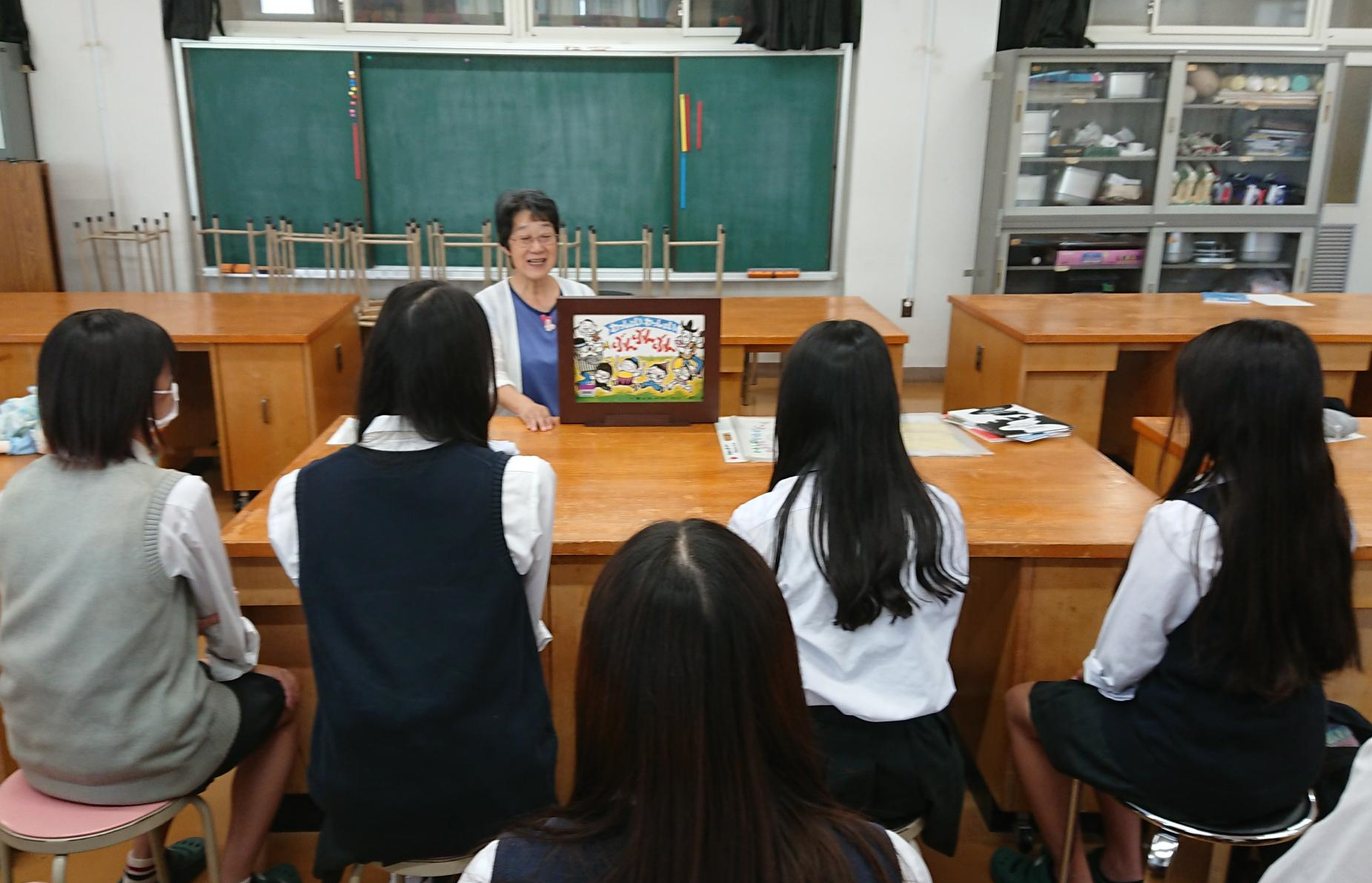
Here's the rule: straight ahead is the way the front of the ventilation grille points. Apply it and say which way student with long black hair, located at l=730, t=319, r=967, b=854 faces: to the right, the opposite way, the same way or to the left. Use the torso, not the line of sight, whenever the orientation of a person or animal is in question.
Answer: the opposite way

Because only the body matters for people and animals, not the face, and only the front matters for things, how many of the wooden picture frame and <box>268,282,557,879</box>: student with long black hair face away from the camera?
1

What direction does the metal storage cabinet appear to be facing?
toward the camera

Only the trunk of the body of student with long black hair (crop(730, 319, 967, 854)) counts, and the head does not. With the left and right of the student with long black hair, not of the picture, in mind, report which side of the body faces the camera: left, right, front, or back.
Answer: back

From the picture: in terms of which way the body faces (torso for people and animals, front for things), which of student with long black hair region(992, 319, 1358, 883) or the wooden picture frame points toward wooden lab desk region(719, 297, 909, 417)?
the student with long black hair

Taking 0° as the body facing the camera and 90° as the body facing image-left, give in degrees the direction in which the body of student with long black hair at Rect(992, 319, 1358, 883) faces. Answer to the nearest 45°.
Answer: approximately 135°

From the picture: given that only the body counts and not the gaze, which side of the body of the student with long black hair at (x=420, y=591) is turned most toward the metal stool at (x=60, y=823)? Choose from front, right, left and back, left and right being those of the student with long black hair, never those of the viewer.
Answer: left

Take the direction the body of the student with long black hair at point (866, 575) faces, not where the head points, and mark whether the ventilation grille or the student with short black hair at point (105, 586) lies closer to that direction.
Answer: the ventilation grille

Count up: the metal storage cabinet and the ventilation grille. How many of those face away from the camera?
0

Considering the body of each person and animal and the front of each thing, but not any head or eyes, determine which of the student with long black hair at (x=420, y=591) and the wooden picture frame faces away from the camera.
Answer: the student with long black hair

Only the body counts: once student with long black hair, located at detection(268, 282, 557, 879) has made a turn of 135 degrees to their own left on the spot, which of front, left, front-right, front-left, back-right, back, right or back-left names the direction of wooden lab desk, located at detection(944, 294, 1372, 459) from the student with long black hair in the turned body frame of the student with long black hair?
back

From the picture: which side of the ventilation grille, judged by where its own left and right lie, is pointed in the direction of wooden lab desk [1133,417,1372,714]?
front

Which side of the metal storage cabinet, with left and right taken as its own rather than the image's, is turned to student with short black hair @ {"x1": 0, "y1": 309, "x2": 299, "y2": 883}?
front

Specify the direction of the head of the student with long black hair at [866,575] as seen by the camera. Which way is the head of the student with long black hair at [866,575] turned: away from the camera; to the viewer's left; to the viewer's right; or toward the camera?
away from the camera

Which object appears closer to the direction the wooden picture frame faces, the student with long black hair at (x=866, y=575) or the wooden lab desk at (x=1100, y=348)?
the student with long black hair

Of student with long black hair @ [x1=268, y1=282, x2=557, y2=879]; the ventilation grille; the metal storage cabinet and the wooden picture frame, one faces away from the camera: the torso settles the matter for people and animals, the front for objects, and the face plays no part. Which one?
the student with long black hair

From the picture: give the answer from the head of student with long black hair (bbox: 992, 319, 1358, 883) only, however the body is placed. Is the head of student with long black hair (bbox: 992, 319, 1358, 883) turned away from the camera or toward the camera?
away from the camera

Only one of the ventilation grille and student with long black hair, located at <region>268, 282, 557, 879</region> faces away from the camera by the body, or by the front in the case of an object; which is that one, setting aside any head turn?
the student with long black hair

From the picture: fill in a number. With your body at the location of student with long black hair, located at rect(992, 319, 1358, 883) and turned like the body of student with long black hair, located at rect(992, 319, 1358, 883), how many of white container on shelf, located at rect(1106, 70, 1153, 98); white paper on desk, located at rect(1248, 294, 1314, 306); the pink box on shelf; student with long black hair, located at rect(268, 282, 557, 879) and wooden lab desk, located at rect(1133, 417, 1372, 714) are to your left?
1

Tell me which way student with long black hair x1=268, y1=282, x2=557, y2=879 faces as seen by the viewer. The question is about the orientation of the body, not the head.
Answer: away from the camera

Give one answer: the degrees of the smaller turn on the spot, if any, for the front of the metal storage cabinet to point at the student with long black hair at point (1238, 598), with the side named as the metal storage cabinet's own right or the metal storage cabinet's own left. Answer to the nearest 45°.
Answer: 0° — it already faces them
